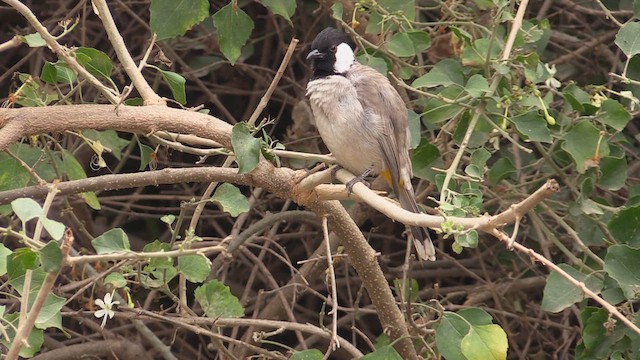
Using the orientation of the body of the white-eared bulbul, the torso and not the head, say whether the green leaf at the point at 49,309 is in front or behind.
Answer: in front

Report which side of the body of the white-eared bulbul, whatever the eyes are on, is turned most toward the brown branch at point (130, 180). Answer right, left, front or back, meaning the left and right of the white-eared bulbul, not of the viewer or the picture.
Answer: front

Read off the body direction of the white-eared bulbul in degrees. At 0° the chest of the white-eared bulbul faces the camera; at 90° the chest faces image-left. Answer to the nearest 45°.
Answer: approximately 45°

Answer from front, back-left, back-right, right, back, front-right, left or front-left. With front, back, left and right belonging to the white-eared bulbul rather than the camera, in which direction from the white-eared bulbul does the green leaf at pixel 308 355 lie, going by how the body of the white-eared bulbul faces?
front-left

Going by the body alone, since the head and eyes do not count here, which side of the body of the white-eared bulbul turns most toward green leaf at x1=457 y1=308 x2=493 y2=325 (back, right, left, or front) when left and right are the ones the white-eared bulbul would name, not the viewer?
left

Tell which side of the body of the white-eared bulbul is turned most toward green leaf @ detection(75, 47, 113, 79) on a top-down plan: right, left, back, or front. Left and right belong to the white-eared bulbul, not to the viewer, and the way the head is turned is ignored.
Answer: front

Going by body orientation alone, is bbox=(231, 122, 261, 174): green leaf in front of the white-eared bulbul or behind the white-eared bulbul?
in front

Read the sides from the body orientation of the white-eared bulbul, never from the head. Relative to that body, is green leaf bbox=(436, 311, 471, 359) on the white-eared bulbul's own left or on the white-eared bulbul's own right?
on the white-eared bulbul's own left
